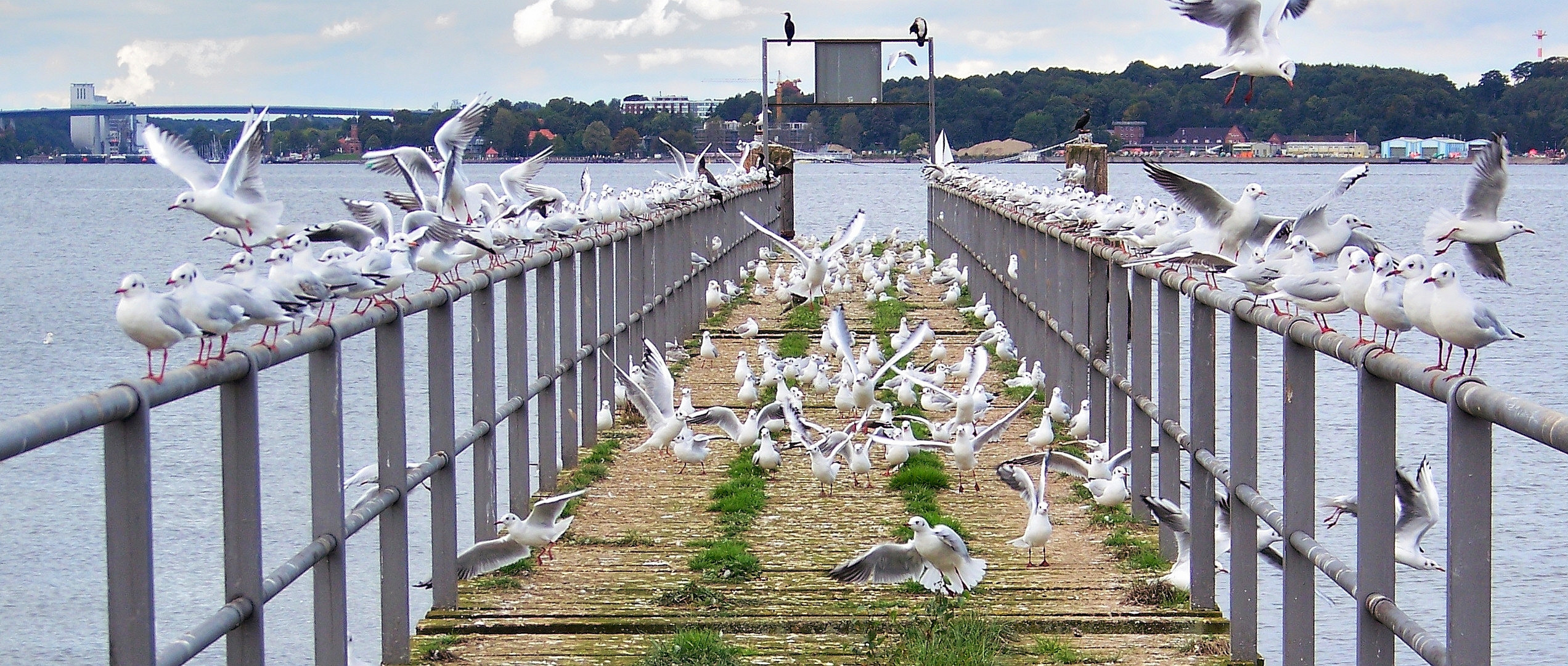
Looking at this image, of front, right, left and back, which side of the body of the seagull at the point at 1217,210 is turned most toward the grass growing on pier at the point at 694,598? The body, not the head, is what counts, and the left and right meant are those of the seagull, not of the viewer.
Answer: right

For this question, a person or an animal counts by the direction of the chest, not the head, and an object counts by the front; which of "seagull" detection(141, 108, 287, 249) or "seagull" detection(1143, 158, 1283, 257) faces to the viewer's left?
"seagull" detection(141, 108, 287, 249)

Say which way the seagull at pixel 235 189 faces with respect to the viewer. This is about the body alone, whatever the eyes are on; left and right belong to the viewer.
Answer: facing to the left of the viewer

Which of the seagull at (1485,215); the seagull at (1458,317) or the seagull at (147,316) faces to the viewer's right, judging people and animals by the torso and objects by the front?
the seagull at (1485,215)

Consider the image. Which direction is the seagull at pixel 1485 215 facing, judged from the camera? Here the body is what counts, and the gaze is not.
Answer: to the viewer's right

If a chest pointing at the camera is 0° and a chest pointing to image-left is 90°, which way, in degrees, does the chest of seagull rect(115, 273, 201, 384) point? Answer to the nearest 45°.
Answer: approximately 45°

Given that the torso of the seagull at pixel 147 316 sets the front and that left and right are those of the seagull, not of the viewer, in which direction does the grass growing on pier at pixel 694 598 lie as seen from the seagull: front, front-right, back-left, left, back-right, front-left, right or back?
back

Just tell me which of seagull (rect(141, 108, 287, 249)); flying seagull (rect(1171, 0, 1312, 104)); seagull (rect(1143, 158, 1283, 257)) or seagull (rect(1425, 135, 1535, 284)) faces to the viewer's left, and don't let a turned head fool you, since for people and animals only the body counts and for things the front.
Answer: seagull (rect(141, 108, 287, 249))
